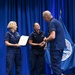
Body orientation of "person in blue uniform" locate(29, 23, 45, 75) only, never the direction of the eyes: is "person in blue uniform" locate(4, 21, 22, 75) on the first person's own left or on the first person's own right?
on the first person's own right

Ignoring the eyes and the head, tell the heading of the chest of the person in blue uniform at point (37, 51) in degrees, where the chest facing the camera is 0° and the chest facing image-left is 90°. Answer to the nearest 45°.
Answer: approximately 315°

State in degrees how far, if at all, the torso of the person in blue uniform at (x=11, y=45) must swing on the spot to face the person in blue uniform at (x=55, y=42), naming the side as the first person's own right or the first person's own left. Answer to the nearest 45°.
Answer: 0° — they already face them

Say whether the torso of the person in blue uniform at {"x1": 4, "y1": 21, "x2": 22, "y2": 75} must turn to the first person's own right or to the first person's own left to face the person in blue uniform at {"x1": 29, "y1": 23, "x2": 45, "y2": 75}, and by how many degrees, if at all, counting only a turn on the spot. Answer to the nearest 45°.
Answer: approximately 45° to the first person's own left

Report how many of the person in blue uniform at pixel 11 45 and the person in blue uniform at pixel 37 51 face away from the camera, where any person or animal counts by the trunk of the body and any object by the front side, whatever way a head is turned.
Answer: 0

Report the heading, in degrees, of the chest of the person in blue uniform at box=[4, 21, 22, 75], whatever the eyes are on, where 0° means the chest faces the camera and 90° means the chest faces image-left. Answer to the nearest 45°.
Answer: approximately 315°
